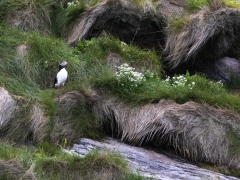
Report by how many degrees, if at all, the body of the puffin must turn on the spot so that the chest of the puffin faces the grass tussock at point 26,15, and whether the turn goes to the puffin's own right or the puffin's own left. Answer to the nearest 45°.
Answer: approximately 180°

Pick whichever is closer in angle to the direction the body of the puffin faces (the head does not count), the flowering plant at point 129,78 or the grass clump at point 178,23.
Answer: the flowering plant

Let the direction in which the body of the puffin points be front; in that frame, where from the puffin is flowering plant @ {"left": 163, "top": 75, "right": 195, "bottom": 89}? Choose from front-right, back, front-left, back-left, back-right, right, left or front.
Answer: front-left

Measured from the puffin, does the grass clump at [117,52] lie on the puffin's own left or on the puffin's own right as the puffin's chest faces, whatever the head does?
on the puffin's own left

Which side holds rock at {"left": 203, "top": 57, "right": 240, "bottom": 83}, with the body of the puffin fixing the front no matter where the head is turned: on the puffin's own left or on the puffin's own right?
on the puffin's own left

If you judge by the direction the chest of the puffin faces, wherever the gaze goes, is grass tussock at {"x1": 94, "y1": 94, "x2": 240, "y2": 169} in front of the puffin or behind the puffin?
in front

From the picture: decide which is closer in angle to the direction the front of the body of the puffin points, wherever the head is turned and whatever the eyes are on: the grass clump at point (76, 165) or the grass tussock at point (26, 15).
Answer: the grass clump

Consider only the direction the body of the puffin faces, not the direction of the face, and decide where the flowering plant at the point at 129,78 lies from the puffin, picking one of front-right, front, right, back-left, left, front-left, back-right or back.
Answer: front-left

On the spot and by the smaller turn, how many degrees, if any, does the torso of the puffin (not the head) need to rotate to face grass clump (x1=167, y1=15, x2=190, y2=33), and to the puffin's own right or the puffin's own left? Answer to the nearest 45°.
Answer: approximately 90° to the puffin's own left

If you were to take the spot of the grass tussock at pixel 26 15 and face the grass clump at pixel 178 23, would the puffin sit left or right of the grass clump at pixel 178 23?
right

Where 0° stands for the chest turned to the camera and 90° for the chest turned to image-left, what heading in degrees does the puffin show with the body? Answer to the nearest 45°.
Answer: approximately 315°

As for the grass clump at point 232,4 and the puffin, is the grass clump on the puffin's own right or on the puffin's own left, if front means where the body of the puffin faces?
on the puffin's own left

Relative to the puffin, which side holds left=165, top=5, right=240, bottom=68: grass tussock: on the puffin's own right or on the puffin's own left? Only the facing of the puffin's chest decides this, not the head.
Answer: on the puffin's own left

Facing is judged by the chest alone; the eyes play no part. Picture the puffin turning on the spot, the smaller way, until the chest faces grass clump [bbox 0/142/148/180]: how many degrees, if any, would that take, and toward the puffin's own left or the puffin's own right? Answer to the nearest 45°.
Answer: approximately 45° to the puffin's own right
